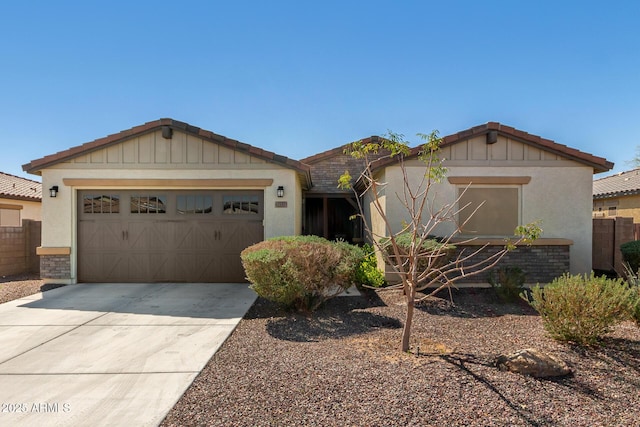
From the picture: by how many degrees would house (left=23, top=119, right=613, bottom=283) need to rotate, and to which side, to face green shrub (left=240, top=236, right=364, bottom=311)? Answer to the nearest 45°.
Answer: approximately 45° to its left

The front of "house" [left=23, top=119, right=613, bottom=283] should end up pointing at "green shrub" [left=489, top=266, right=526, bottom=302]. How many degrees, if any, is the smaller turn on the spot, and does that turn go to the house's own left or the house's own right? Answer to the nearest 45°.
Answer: approximately 90° to the house's own left

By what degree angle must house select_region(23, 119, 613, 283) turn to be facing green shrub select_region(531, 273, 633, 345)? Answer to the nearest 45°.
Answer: approximately 45° to its left

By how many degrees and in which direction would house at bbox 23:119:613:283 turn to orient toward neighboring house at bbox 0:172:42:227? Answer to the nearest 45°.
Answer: approximately 135° to its right

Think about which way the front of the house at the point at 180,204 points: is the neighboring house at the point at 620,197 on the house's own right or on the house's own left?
on the house's own left

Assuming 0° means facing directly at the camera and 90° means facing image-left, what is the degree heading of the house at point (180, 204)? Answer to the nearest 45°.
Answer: approximately 0°

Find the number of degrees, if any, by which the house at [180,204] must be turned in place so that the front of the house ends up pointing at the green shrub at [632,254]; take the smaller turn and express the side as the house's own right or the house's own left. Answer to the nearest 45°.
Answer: approximately 90° to the house's own left

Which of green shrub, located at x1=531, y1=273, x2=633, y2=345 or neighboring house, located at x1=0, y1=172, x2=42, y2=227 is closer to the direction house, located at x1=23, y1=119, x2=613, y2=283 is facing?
the green shrub
